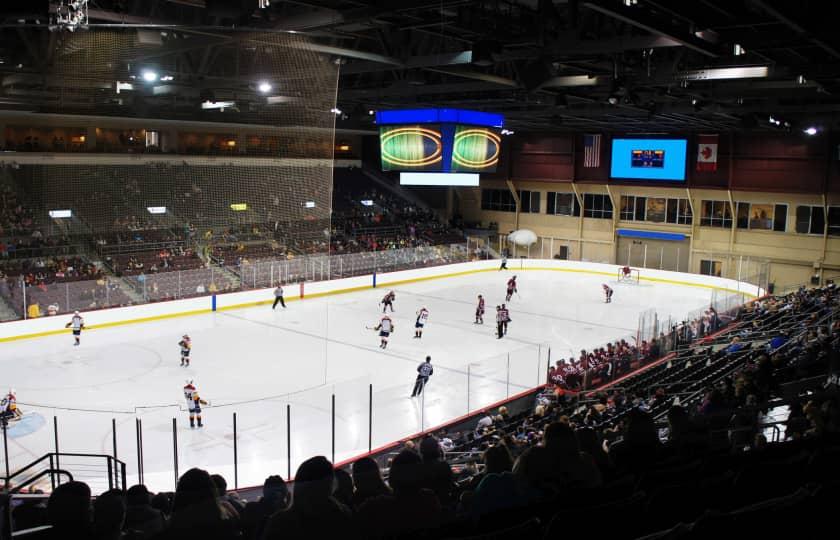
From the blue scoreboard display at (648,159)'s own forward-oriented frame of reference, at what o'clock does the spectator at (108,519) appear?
The spectator is roughly at 12 o'clock from the blue scoreboard display.

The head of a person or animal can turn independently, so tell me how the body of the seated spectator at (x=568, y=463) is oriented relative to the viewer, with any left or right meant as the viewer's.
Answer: facing away from the viewer and to the left of the viewer

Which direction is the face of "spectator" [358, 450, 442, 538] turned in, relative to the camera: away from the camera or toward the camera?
away from the camera

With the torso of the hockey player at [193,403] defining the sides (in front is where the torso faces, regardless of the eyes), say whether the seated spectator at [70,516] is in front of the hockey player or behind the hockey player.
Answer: behind

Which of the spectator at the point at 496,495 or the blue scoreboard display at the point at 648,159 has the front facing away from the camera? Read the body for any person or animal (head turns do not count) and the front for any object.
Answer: the spectator

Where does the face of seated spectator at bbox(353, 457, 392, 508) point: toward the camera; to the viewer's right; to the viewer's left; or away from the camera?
away from the camera

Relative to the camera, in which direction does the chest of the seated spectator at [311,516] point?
away from the camera

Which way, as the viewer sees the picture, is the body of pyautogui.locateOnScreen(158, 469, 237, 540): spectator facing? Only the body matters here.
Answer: away from the camera

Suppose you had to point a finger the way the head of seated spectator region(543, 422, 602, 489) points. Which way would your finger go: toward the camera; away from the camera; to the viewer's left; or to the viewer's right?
away from the camera

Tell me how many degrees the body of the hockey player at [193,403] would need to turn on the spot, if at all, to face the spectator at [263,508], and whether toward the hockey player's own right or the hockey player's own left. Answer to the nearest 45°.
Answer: approximately 135° to the hockey player's own right

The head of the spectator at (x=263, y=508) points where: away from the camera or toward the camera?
away from the camera

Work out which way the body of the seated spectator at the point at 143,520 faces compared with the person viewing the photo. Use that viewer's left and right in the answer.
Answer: facing away from the viewer
